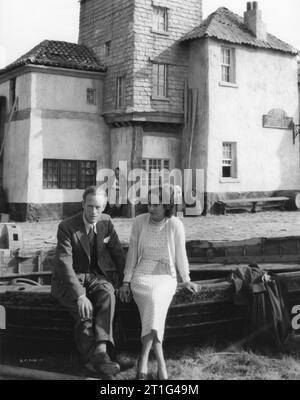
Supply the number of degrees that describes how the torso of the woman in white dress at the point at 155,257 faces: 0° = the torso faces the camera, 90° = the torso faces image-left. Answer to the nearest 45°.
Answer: approximately 0°

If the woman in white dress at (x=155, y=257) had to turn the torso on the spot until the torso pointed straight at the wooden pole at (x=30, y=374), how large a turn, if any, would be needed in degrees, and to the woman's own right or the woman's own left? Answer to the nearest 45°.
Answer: approximately 90° to the woman's own right

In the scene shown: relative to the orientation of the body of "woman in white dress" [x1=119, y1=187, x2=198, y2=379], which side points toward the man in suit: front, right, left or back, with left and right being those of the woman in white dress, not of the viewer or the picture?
right

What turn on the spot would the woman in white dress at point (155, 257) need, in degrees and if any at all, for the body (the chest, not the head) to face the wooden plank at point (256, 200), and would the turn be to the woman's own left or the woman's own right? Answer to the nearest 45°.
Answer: approximately 180°

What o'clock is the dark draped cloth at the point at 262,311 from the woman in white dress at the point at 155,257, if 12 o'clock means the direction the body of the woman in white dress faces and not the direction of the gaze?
The dark draped cloth is roughly at 8 o'clock from the woman in white dress.
